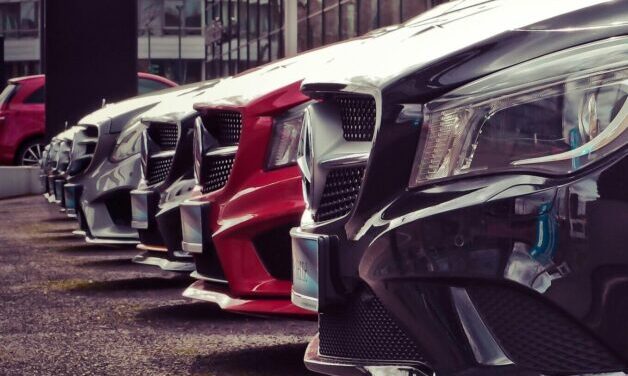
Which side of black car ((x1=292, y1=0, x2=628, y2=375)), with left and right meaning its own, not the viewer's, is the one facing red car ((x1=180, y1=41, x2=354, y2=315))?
right

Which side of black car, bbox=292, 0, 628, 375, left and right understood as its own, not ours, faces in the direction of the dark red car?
right

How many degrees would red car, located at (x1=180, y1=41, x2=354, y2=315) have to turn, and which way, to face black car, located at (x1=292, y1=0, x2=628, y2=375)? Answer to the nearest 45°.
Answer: approximately 45° to its left

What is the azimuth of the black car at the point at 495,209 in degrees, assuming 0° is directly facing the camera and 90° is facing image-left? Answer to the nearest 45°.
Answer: approximately 45°

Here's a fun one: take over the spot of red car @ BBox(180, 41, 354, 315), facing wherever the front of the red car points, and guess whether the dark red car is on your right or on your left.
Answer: on your right
